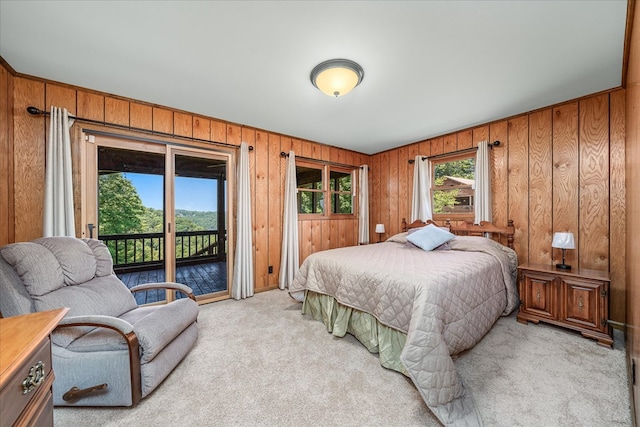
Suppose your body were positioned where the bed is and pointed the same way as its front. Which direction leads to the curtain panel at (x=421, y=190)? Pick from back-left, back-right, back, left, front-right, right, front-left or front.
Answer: back-right

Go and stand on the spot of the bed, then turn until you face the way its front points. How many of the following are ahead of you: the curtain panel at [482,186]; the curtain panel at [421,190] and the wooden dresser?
1

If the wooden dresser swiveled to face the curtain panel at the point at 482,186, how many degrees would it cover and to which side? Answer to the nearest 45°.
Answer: approximately 45° to its left

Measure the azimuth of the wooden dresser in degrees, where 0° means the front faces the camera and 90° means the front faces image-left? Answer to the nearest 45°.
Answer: approximately 315°

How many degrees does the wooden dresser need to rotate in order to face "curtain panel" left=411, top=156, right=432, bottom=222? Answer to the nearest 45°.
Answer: approximately 45° to its left

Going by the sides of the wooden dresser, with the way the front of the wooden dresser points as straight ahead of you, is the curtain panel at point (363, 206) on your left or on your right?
on your left

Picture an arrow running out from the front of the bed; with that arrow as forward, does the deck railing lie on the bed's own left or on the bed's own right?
on the bed's own right

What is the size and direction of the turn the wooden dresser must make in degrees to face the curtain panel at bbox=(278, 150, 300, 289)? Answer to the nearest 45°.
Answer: approximately 90° to its left

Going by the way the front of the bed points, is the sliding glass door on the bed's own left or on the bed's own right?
on the bed's own right

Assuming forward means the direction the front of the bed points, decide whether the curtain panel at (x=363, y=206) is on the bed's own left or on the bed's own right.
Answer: on the bed's own right
